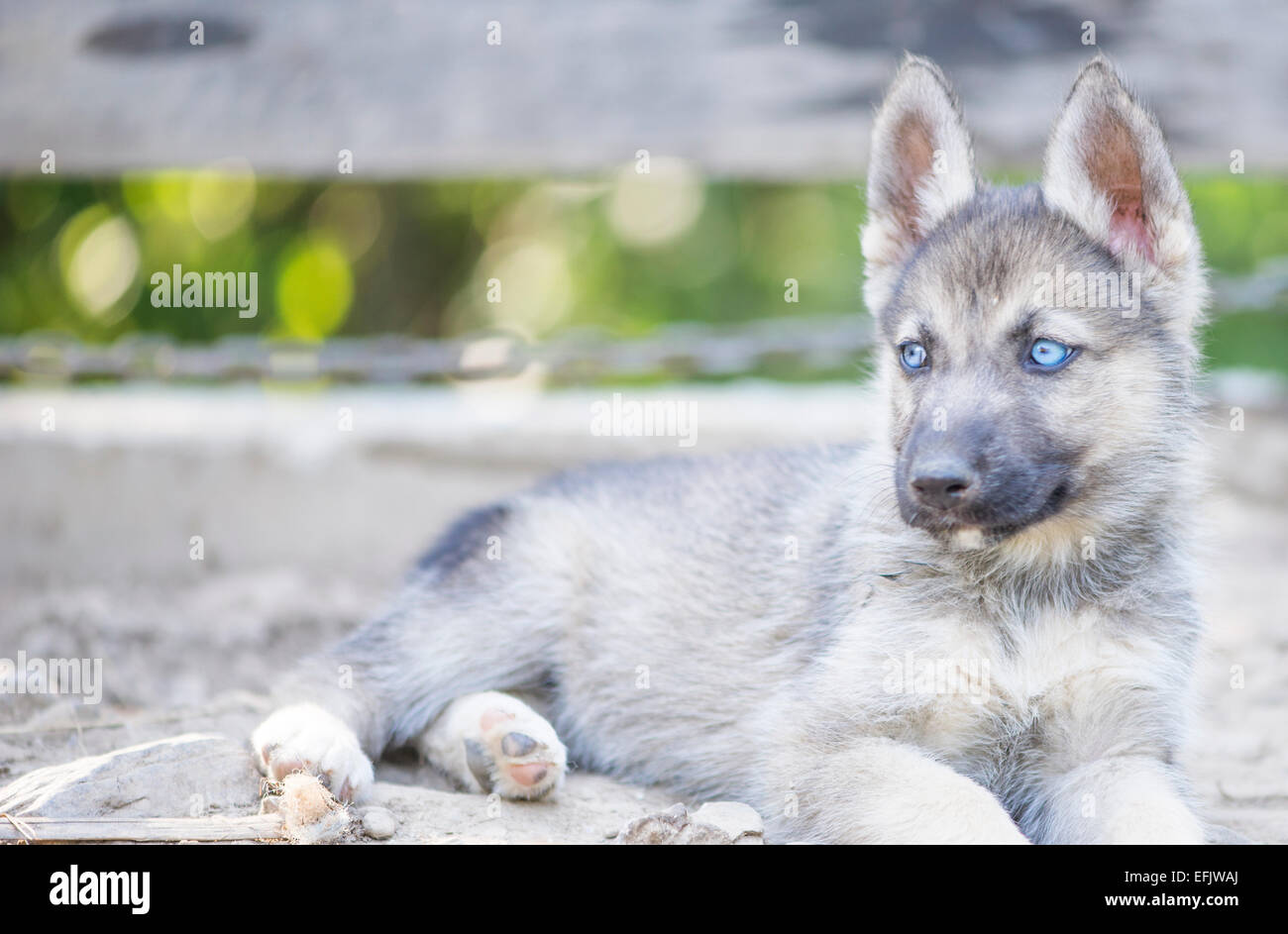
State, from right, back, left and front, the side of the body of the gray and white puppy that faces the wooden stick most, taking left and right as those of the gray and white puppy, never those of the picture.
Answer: right

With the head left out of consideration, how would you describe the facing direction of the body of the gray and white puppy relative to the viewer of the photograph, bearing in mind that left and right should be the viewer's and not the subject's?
facing the viewer and to the right of the viewer
